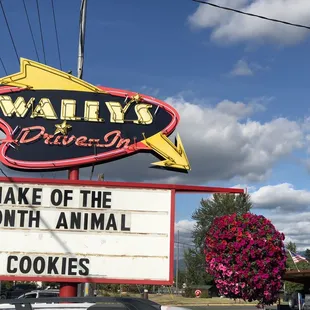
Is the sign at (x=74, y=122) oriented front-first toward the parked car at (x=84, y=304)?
yes

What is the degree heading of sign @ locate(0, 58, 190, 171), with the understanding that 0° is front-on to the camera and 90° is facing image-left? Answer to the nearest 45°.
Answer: approximately 0°

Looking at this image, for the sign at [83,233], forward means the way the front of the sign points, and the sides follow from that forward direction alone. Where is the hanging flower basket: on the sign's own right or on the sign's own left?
on the sign's own left

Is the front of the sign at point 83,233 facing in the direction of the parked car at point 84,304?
yes

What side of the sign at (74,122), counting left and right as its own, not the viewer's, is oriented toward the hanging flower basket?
left
